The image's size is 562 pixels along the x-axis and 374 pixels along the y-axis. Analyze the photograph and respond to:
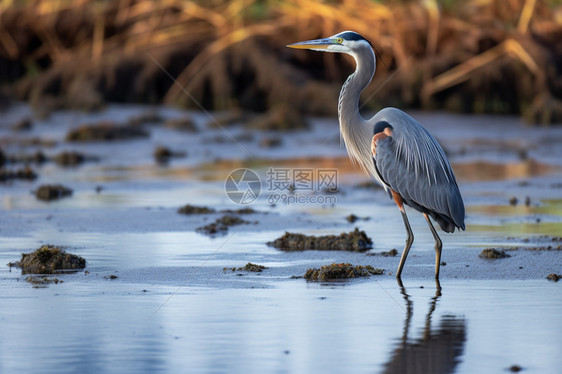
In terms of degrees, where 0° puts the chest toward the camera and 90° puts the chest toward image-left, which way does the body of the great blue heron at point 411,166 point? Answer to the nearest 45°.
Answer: approximately 90°

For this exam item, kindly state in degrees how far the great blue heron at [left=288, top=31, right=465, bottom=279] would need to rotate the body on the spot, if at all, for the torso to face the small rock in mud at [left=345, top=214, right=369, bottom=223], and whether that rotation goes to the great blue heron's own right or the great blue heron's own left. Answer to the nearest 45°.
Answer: approximately 90° to the great blue heron's own right

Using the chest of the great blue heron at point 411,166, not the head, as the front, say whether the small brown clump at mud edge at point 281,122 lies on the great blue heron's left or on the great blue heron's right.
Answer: on the great blue heron's right

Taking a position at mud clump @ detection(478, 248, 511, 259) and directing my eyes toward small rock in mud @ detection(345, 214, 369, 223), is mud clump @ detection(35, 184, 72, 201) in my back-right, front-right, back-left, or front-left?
front-left

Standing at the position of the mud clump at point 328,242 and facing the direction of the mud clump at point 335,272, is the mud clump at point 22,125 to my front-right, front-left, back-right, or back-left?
back-right

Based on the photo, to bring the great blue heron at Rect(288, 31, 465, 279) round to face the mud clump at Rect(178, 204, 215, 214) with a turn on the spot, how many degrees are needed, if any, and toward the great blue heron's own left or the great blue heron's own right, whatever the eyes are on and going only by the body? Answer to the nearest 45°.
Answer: approximately 45° to the great blue heron's own right

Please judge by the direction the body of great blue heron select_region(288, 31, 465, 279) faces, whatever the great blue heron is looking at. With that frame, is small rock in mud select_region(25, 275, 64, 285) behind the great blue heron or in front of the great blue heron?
in front

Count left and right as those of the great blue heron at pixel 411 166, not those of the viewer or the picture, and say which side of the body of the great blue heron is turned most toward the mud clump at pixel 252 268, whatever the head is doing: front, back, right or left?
front

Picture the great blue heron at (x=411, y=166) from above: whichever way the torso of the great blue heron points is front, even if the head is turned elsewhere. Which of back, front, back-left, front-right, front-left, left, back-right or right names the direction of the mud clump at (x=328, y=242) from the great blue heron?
front-right

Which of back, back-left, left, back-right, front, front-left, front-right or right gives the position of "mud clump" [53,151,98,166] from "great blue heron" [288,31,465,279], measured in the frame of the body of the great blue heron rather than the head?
front-right

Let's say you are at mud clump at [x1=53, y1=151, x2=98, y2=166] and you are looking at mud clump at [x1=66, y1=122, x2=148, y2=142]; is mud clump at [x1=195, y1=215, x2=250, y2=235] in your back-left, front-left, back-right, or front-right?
back-right

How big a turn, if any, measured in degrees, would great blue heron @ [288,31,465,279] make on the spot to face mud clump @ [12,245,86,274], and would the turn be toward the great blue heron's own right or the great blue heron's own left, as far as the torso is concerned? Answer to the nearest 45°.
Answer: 0° — it already faces it
